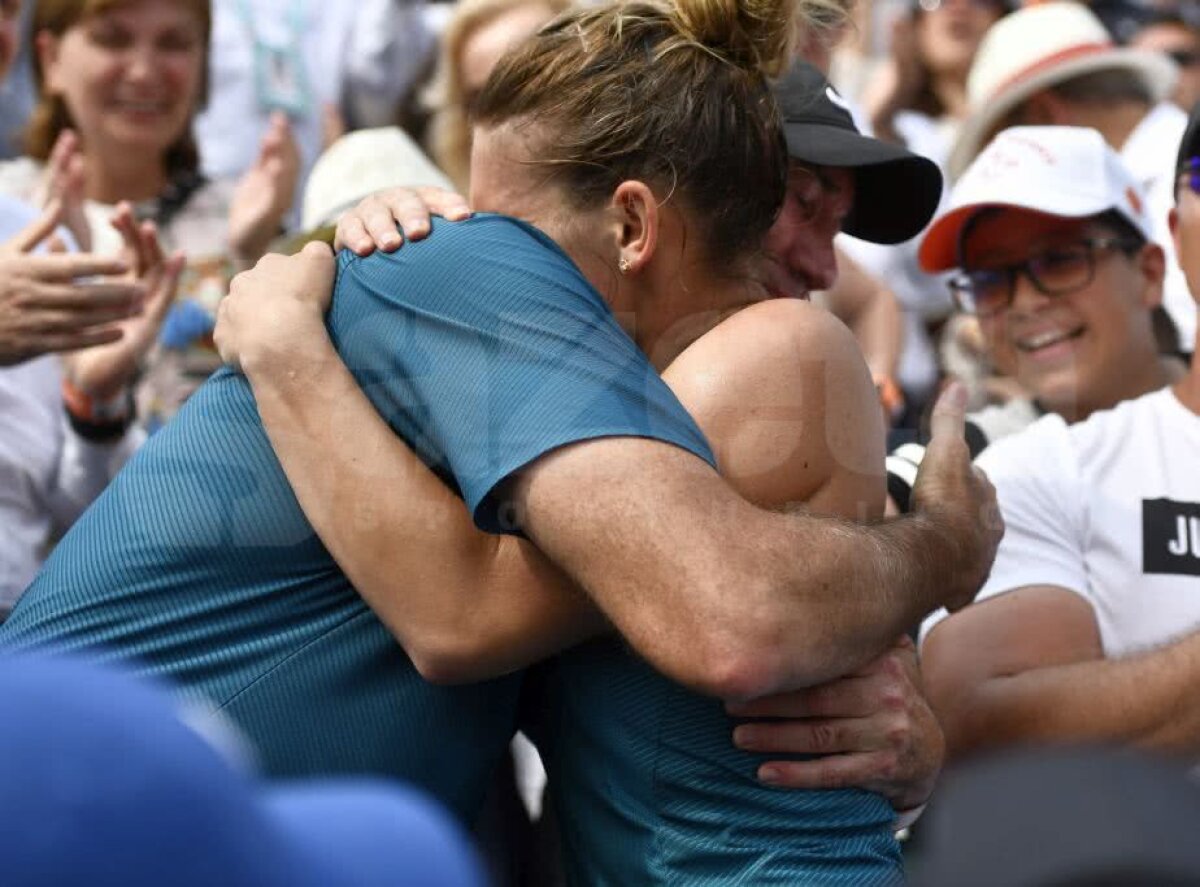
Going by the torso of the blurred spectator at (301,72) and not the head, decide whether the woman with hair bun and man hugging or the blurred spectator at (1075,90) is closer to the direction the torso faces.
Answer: the woman with hair bun and man hugging

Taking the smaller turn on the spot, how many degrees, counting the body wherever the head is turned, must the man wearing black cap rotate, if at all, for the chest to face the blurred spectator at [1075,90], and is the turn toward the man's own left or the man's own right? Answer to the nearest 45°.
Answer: approximately 135° to the man's own left

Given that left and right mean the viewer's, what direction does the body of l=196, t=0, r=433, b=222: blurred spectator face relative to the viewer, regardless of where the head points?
facing the viewer

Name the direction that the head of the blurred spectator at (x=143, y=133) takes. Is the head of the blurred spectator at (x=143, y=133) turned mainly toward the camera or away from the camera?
toward the camera

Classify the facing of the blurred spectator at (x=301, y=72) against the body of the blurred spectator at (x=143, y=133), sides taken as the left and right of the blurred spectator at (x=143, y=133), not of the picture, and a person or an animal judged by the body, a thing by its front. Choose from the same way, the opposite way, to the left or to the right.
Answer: the same way

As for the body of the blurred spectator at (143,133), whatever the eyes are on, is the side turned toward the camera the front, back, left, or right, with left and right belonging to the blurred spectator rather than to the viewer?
front
